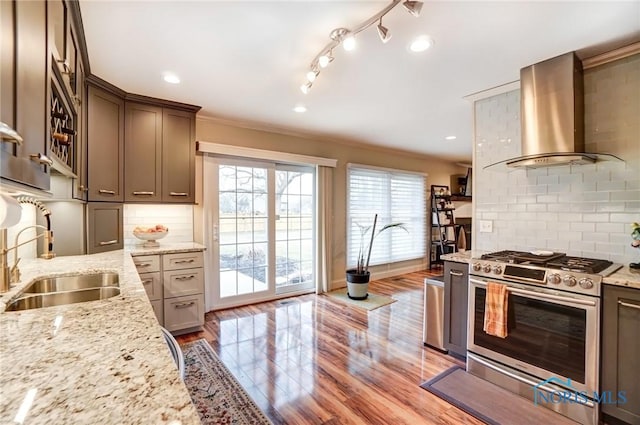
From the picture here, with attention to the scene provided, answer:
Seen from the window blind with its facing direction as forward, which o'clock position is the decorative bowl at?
The decorative bowl is roughly at 3 o'clock from the window blind.

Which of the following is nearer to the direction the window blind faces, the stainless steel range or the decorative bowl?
the stainless steel range

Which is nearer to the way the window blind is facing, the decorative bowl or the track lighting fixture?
the track lighting fixture

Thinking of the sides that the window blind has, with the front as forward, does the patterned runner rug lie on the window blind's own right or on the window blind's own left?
on the window blind's own right

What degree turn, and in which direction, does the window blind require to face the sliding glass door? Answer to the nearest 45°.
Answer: approximately 90° to its right

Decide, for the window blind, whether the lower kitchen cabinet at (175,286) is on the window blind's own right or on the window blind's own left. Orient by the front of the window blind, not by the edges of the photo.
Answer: on the window blind's own right

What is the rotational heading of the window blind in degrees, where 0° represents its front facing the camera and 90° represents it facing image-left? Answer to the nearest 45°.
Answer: approximately 315°

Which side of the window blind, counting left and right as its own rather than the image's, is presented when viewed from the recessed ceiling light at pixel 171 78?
right

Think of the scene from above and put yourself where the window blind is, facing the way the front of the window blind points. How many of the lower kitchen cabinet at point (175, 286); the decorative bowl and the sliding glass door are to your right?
3

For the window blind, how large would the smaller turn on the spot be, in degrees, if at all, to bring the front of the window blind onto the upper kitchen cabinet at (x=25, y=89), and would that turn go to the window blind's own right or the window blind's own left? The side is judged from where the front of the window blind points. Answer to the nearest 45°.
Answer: approximately 45° to the window blind's own right
